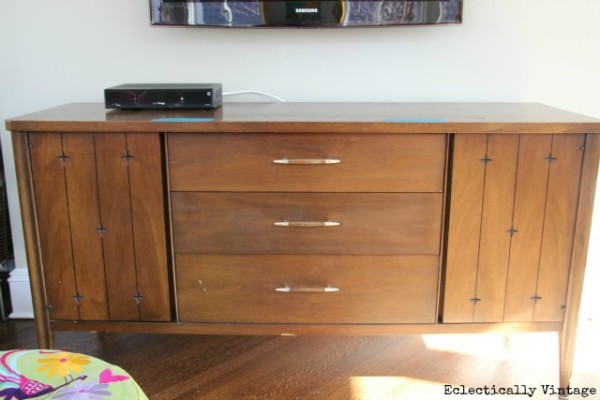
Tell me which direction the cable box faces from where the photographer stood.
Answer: facing the viewer

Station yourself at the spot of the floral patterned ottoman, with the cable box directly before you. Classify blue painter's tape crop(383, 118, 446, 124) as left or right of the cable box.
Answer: right

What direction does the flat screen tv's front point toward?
toward the camera

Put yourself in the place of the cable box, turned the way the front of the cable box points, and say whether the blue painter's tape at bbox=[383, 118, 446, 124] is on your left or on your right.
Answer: on your left

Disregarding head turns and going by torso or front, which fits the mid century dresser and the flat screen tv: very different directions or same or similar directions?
same or similar directions

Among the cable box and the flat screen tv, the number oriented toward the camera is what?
2

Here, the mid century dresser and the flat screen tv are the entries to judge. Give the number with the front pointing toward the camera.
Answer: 2

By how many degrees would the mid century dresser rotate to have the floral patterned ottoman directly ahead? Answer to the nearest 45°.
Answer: approximately 45° to its right
